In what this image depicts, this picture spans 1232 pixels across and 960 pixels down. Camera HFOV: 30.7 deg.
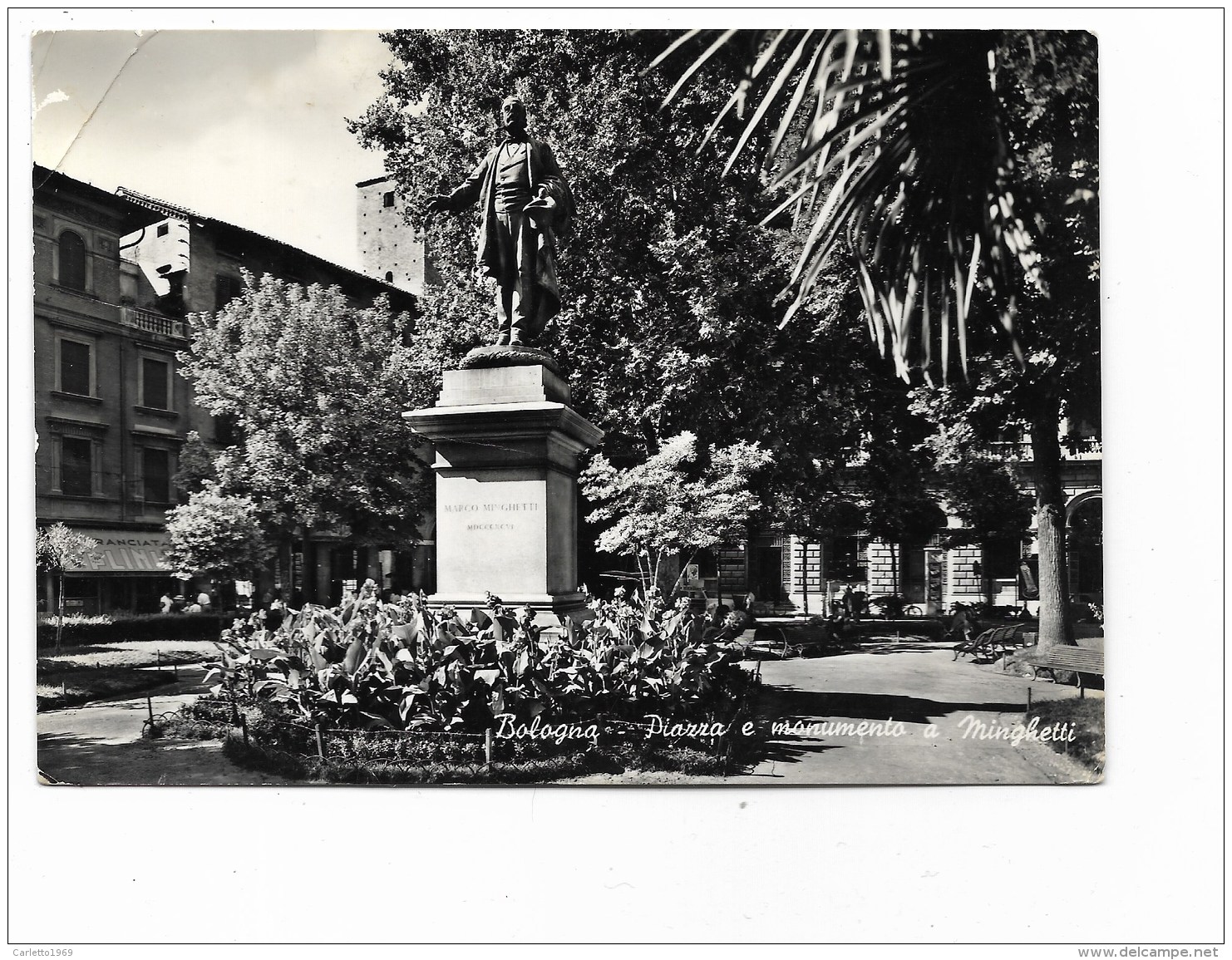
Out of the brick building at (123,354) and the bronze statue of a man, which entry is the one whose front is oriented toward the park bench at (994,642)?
the brick building

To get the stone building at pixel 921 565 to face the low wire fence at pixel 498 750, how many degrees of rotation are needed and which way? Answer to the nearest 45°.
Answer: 0° — it already faces it

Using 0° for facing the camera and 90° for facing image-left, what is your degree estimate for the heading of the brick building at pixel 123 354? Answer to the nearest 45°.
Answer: approximately 315°

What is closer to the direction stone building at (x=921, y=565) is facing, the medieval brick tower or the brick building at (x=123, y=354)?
the brick building

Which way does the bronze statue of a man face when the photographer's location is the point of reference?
facing the viewer

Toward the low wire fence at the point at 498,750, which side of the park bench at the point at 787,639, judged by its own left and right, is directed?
front

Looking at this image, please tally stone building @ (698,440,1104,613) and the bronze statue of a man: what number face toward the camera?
2
